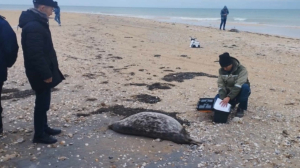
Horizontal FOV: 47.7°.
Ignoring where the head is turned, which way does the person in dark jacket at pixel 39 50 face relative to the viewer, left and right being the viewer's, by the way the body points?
facing to the right of the viewer

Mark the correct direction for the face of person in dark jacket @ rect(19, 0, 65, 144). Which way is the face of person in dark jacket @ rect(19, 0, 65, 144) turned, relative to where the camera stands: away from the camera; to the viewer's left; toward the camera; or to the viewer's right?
to the viewer's right

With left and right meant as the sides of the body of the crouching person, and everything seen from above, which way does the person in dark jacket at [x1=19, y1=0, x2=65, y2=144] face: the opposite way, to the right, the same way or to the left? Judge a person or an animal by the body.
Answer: the opposite way

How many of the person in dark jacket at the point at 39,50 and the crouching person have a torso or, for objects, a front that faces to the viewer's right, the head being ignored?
1

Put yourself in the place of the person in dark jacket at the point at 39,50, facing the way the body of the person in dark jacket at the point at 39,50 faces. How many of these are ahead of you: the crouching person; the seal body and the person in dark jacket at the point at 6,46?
2

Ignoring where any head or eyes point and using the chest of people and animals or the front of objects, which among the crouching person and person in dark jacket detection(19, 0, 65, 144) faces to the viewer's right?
the person in dark jacket

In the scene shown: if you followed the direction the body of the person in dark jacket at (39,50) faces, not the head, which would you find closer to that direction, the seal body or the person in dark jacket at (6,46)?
the seal body

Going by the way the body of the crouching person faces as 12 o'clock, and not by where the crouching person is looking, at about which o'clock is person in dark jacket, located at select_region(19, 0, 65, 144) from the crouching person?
The person in dark jacket is roughly at 12 o'clock from the crouching person.

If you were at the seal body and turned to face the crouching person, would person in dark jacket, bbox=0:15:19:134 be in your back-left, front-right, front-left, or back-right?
back-left

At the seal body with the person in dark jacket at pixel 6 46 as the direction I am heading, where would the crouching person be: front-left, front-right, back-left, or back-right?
back-right

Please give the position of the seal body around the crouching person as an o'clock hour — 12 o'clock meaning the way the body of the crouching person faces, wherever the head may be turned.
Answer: The seal body is roughly at 12 o'clock from the crouching person.

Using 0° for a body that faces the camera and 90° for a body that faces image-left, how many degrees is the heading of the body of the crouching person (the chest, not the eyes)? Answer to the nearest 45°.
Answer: approximately 45°

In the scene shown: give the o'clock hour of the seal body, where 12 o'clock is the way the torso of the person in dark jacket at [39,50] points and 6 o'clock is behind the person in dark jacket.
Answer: The seal body is roughly at 12 o'clock from the person in dark jacket.
